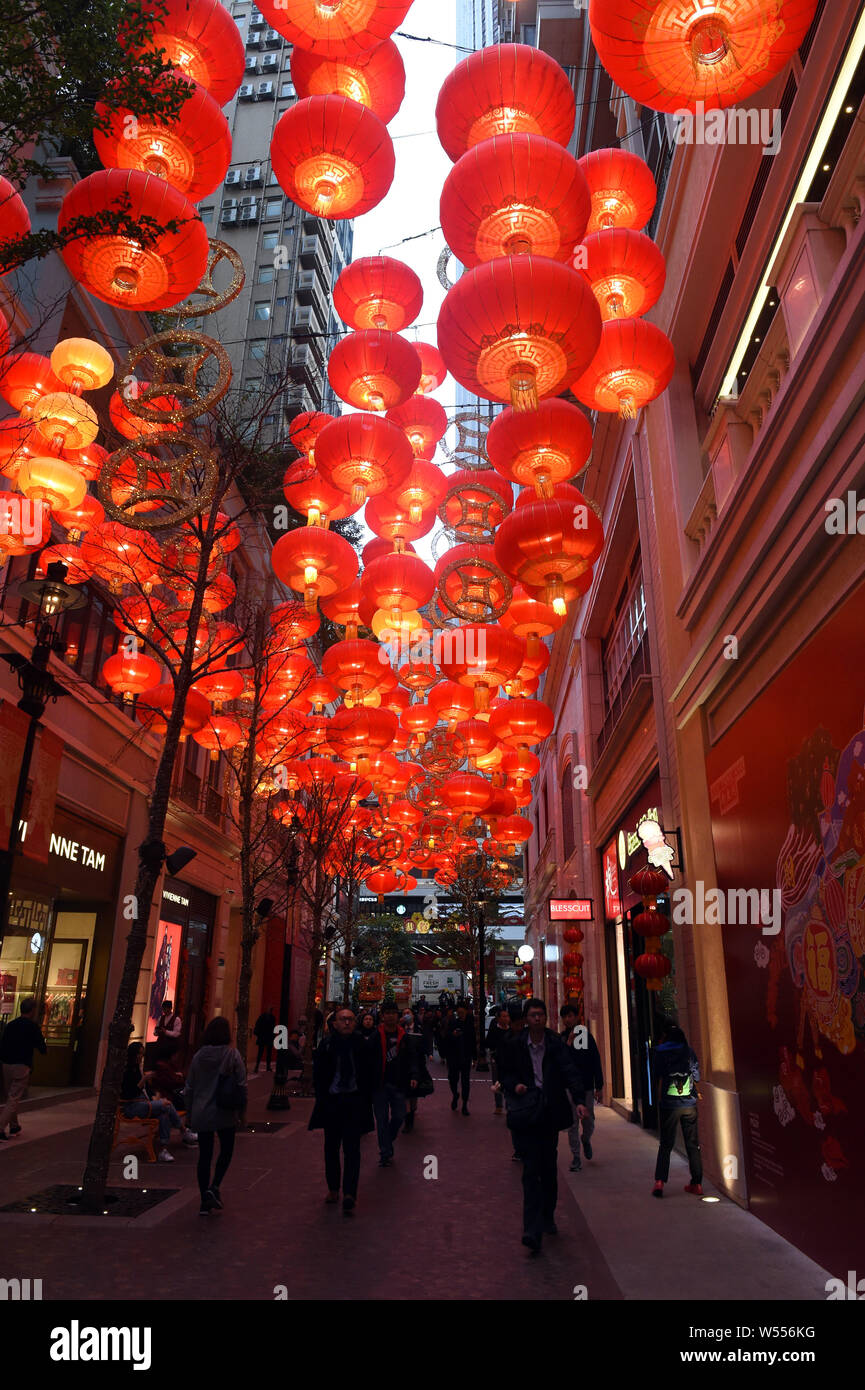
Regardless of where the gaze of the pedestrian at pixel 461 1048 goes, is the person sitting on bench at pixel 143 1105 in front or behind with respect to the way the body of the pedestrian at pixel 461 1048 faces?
in front

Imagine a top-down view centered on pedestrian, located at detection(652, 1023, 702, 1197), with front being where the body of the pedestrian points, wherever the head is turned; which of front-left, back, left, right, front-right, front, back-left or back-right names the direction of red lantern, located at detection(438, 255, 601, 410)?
back

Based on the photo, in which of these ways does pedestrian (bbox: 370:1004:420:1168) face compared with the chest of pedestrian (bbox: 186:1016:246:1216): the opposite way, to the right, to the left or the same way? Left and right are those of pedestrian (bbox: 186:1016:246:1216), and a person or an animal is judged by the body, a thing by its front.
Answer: the opposite way

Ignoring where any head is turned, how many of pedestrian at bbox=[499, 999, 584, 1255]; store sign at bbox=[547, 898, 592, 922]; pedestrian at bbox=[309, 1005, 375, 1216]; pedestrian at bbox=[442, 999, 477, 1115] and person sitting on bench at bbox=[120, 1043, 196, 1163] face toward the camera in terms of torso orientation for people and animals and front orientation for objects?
4

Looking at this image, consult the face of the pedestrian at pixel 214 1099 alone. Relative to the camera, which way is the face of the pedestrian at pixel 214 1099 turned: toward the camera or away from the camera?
away from the camera

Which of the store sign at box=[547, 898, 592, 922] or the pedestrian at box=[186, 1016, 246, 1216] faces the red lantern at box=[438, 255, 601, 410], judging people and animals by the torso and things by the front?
the store sign

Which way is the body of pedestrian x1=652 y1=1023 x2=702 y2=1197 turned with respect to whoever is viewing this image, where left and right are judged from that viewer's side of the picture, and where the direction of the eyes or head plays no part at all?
facing away from the viewer

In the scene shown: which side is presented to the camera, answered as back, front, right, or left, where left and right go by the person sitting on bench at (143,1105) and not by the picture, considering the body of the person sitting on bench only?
right

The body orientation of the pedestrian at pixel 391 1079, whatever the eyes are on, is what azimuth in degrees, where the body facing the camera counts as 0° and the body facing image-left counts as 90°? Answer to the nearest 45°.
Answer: approximately 0°
